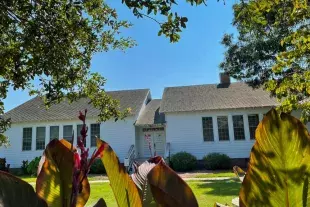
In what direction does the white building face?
toward the camera

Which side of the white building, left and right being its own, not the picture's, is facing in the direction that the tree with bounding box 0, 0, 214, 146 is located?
front

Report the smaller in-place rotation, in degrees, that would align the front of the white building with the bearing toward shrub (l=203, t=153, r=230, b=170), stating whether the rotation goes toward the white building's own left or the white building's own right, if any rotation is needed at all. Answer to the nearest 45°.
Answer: approximately 45° to the white building's own left

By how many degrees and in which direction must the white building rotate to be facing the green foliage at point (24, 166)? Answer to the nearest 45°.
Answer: approximately 90° to its right

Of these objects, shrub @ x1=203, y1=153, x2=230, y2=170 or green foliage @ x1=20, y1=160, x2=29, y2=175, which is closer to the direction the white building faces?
the shrub
